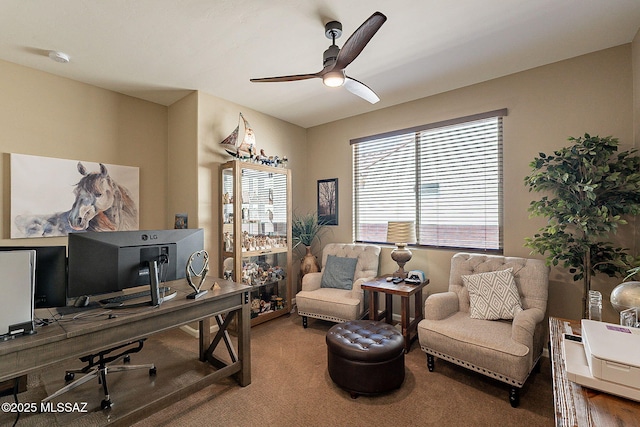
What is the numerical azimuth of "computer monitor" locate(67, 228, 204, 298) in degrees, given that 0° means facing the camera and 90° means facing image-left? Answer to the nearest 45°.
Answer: approximately 135°

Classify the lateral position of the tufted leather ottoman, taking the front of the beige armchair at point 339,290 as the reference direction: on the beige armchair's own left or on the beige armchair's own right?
on the beige armchair's own left

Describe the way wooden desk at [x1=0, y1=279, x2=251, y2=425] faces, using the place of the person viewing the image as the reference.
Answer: facing away from the viewer and to the left of the viewer

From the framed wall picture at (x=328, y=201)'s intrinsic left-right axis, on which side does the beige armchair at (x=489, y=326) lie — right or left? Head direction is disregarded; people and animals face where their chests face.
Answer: on its left

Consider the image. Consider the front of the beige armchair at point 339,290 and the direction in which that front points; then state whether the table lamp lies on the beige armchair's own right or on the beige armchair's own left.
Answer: on the beige armchair's own left

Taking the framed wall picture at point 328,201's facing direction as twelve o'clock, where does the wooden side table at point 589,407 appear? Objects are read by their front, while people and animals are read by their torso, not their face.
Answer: The wooden side table is roughly at 10 o'clock from the framed wall picture.

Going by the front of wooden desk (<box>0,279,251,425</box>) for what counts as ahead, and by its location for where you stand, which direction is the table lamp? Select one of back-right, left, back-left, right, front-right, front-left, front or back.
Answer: back-right

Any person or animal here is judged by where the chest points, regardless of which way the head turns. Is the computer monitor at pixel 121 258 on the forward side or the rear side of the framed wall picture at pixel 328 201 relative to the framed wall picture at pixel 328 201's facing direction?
on the forward side
